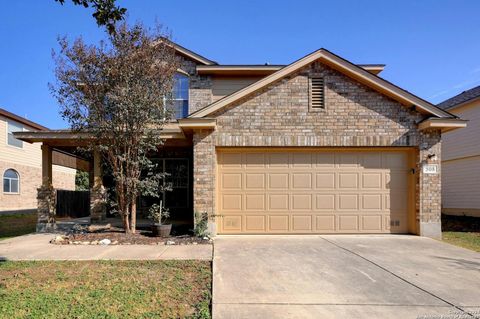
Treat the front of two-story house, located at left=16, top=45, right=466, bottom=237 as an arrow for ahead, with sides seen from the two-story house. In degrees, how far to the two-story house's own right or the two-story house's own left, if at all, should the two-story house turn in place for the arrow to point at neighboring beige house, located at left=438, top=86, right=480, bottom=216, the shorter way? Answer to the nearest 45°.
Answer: approximately 135° to the two-story house's own left

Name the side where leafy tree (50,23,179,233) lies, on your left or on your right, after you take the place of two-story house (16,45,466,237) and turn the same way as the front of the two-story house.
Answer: on your right

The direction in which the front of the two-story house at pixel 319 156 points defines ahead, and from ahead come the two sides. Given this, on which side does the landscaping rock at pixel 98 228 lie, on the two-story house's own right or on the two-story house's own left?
on the two-story house's own right

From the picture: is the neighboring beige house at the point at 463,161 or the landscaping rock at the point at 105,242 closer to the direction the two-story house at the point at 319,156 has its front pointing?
the landscaping rock

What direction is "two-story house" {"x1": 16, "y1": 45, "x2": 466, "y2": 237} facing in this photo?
toward the camera

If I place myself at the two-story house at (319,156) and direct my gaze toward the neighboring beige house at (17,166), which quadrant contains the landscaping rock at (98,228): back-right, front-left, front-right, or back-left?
front-left

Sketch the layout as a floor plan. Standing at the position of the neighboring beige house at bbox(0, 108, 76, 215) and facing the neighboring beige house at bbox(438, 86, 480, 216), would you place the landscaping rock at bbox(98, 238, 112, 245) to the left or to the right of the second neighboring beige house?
right

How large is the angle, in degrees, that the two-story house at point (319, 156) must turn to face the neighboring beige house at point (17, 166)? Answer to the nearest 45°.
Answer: approximately 135° to its right
